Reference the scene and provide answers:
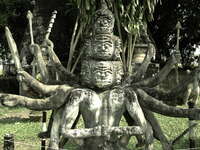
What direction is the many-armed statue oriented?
toward the camera

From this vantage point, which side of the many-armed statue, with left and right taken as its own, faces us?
front
